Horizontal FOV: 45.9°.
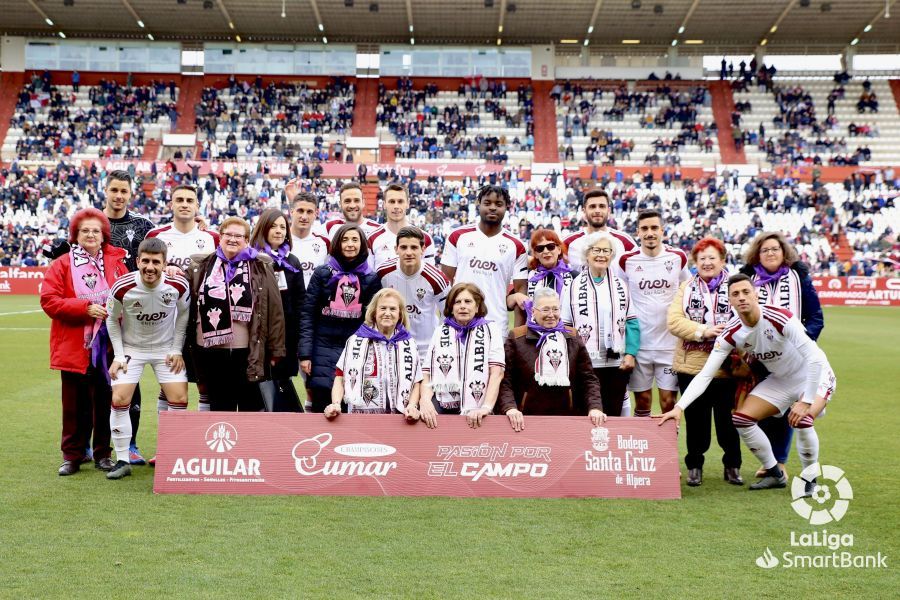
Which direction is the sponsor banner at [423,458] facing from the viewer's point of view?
toward the camera

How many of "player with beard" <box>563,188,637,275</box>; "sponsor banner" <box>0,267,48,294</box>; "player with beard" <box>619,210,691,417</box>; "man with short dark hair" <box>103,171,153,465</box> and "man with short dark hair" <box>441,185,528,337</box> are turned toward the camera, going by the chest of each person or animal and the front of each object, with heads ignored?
5

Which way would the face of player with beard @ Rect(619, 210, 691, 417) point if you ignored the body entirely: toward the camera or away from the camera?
toward the camera

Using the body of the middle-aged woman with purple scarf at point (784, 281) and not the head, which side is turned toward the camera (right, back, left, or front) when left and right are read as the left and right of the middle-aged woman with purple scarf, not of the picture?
front

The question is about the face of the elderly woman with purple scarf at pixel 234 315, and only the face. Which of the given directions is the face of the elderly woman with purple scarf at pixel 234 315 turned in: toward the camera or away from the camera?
toward the camera

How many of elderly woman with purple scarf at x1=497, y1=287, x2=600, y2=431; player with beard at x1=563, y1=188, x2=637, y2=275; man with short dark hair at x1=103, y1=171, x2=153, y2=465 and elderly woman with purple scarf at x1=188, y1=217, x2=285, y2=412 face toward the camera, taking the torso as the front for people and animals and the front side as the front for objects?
4

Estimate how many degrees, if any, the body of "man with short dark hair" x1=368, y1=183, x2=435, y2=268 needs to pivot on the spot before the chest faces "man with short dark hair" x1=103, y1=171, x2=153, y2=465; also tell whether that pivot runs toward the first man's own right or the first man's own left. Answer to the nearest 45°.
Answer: approximately 90° to the first man's own right

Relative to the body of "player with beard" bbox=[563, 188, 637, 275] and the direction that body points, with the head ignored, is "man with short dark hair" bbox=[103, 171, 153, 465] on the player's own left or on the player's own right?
on the player's own right

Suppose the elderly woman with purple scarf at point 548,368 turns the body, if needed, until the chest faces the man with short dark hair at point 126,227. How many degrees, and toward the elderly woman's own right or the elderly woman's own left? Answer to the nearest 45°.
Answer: approximately 90° to the elderly woman's own right

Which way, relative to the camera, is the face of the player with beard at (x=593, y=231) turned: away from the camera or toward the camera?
toward the camera

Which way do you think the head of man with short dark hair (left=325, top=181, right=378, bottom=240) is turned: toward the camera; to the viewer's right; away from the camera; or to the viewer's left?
toward the camera

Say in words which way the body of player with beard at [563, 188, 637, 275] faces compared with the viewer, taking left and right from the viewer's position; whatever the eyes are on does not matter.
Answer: facing the viewer

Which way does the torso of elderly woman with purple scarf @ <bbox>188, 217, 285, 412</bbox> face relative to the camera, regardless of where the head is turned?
toward the camera

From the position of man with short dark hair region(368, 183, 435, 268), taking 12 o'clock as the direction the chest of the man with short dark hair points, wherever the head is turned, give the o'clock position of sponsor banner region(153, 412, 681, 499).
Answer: The sponsor banner is roughly at 12 o'clock from the man with short dark hair.

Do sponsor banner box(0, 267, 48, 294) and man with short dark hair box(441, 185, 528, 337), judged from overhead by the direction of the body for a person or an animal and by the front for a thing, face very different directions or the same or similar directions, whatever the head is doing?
same or similar directions

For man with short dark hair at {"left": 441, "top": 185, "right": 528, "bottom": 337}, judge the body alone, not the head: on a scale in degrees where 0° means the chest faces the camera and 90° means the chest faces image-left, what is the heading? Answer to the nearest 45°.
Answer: approximately 0°

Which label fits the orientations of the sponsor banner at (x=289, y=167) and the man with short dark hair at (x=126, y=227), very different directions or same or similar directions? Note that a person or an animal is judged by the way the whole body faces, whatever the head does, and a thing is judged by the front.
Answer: same or similar directions

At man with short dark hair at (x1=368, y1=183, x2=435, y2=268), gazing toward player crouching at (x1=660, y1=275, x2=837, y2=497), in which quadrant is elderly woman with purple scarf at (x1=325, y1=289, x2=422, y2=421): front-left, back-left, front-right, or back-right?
front-right
